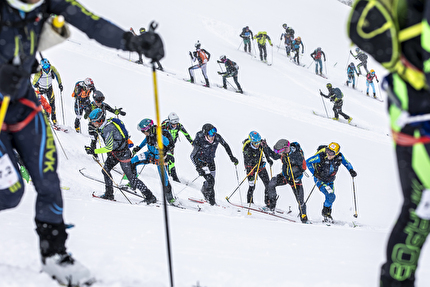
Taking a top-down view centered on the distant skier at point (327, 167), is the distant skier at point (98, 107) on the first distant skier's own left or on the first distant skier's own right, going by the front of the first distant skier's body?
on the first distant skier's own right

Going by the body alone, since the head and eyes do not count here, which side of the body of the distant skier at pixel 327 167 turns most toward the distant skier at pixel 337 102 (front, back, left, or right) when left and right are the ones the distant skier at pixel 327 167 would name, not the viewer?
back

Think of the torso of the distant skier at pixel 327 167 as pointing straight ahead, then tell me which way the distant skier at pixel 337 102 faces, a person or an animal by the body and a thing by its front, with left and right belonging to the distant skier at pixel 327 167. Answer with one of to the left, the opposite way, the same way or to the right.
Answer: to the right

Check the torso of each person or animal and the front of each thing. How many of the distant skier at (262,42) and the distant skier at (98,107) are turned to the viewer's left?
0

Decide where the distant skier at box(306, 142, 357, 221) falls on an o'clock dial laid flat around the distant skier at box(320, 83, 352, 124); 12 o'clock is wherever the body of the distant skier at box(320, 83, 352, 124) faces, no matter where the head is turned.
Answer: the distant skier at box(306, 142, 357, 221) is roughly at 9 o'clock from the distant skier at box(320, 83, 352, 124).
